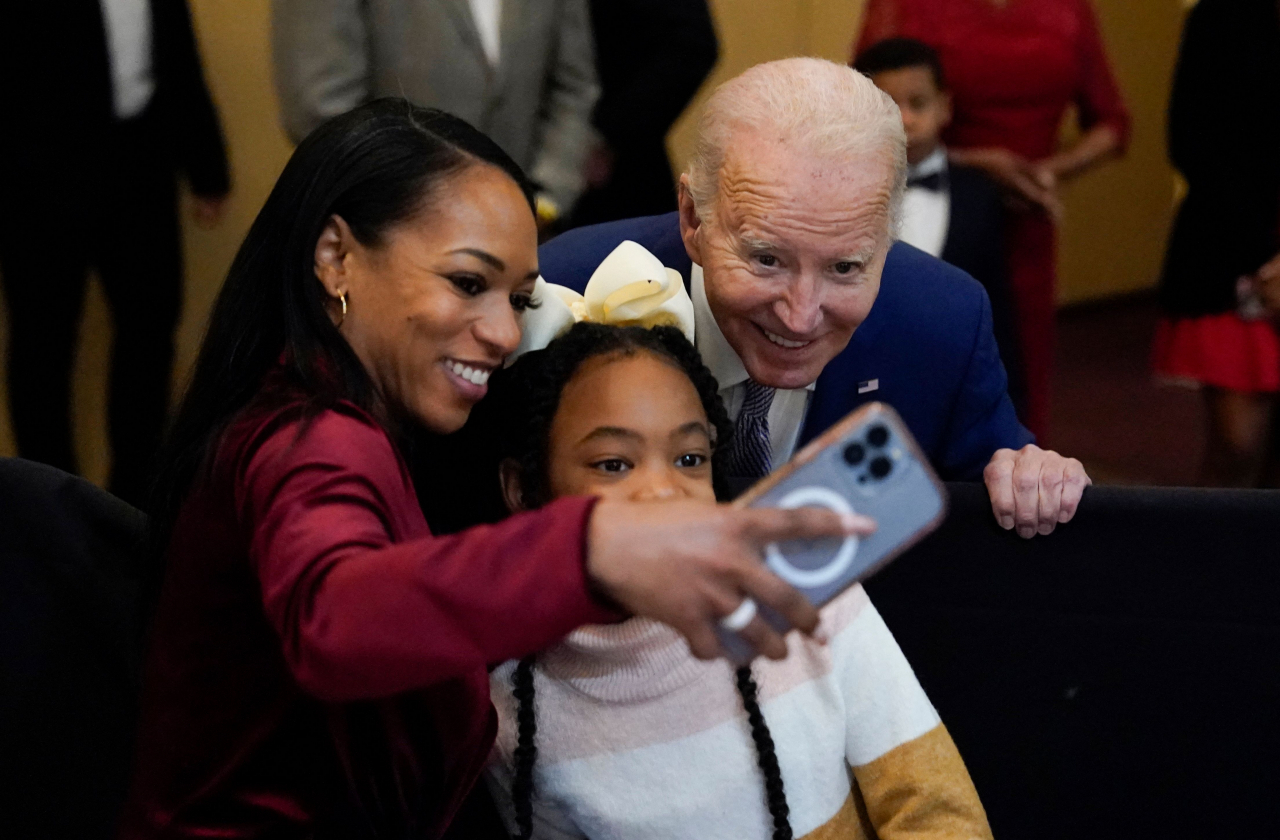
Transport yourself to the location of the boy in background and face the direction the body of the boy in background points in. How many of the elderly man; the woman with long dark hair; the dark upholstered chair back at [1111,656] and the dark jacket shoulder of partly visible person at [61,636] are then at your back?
0

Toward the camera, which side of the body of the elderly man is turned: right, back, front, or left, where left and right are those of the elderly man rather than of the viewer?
front

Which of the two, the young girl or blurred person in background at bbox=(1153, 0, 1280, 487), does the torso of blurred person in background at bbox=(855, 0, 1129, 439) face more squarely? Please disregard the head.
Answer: the young girl

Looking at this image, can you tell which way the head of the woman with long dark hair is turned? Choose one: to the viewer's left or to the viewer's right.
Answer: to the viewer's right

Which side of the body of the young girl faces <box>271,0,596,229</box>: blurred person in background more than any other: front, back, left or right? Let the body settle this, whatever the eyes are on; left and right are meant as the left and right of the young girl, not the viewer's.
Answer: back

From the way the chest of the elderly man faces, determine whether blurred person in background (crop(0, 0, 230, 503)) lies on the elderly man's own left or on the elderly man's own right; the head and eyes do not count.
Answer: on the elderly man's own right

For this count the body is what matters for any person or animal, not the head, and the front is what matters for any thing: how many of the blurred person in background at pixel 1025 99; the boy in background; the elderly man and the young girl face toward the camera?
4

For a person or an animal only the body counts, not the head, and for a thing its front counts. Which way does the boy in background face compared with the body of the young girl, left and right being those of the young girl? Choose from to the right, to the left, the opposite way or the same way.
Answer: the same way

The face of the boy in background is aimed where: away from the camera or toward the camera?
toward the camera

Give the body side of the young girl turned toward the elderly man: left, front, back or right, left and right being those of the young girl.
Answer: back

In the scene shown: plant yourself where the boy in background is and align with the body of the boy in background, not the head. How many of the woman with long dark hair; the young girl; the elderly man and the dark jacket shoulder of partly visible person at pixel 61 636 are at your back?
0

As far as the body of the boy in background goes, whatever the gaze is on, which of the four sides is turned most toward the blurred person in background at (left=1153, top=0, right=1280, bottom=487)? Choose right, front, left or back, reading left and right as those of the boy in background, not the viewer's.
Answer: left

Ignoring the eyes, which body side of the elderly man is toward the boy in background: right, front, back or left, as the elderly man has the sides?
back

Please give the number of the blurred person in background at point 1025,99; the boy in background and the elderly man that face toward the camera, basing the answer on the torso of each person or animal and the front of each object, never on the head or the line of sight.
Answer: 3

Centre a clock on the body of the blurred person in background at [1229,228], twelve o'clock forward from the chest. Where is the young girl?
The young girl is roughly at 2 o'clock from the blurred person in background.

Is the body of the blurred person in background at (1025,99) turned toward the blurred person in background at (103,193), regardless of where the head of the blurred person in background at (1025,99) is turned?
no

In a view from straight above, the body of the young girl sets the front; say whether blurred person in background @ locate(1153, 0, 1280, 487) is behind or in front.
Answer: behind
